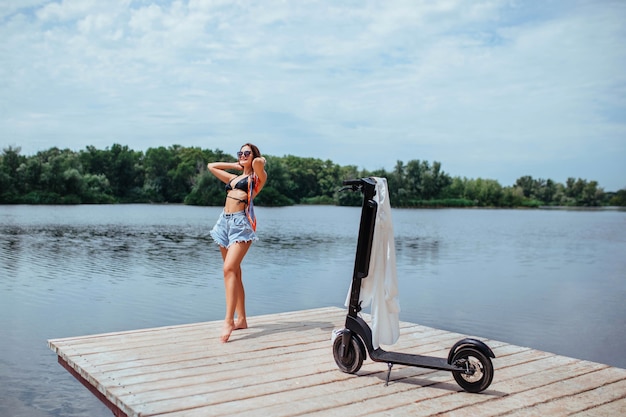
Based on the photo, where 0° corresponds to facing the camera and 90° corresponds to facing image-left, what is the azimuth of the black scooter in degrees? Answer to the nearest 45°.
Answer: approximately 135°

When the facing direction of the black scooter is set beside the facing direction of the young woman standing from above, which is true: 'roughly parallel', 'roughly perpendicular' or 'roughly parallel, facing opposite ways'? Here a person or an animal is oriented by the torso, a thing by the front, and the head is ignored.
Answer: roughly perpendicular

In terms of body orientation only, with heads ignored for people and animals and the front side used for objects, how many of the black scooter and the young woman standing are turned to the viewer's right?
0

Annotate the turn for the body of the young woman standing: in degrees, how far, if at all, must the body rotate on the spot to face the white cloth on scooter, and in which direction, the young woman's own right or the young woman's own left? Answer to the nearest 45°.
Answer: approximately 90° to the young woman's own left

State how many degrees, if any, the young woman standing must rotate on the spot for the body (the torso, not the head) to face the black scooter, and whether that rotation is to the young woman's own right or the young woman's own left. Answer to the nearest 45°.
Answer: approximately 90° to the young woman's own left

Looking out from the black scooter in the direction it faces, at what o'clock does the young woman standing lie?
The young woman standing is roughly at 12 o'clock from the black scooter.
